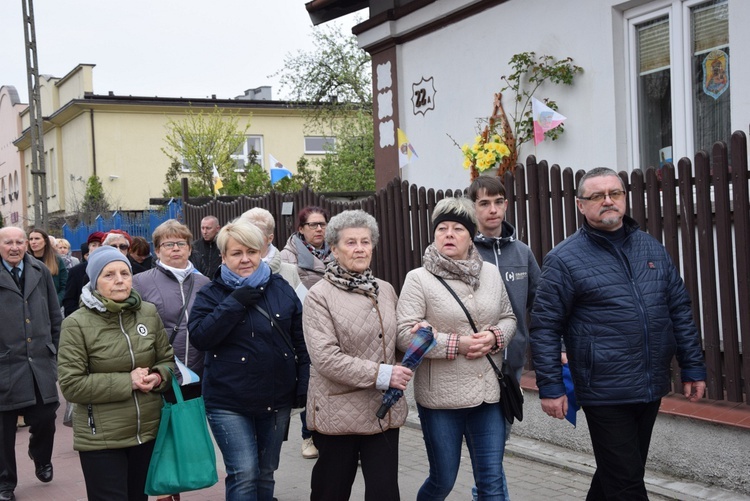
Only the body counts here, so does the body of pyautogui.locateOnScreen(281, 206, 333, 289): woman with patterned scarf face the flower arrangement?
no

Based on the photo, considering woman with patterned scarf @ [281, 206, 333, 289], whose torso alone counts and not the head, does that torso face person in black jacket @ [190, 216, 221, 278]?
no

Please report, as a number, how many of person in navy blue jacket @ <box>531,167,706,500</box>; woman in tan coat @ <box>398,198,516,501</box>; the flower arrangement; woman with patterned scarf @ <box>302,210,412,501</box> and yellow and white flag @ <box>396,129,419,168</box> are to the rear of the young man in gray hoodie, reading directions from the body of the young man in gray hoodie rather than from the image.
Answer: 2

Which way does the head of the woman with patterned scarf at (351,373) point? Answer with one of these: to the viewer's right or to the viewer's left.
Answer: to the viewer's right

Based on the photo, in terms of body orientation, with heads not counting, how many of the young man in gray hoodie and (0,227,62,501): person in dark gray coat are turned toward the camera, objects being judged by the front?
2

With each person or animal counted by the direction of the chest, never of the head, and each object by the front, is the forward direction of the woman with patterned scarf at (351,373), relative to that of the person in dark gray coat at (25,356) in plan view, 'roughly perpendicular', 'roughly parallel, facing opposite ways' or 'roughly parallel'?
roughly parallel

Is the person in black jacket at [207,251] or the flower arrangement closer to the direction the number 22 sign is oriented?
the person in black jacket

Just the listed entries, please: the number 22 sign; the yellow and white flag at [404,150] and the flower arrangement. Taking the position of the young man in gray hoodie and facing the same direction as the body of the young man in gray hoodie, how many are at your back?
3

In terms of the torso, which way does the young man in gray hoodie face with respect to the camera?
toward the camera

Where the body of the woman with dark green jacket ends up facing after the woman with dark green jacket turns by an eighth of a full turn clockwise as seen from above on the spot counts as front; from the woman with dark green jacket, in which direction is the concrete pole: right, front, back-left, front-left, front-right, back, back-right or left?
back

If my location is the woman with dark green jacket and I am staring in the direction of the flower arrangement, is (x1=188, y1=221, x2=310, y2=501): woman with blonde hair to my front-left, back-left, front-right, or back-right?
front-right

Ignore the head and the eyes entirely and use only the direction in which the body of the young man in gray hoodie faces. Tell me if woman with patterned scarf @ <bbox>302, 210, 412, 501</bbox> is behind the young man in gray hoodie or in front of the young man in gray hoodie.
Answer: in front

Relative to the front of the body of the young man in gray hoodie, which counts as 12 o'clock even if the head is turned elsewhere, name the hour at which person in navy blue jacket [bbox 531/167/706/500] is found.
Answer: The person in navy blue jacket is roughly at 11 o'clock from the young man in gray hoodie.

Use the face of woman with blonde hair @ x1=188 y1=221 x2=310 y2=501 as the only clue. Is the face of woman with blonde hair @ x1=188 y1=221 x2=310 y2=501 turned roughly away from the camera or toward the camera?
toward the camera

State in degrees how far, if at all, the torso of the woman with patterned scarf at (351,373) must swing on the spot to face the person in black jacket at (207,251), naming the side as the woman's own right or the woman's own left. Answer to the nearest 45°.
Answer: approximately 135° to the woman's own left

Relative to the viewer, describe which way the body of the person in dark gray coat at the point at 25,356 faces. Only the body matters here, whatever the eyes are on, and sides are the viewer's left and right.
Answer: facing the viewer

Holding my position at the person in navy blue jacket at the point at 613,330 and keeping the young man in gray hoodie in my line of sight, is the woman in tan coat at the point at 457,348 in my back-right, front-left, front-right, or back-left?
front-left

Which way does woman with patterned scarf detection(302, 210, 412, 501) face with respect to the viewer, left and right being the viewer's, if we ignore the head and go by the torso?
facing the viewer and to the right of the viewer
